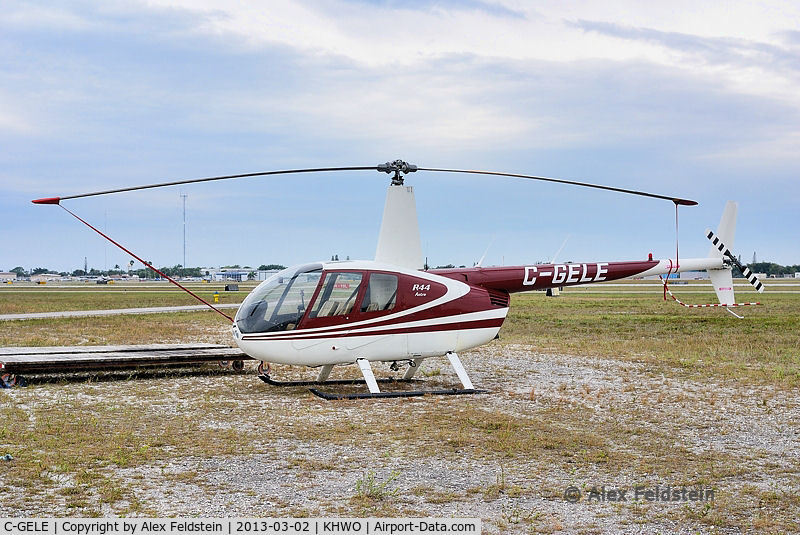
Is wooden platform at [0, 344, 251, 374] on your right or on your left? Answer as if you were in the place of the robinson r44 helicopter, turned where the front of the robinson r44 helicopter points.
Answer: on your right

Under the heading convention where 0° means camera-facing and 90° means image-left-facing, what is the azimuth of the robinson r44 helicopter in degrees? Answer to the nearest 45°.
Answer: approximately 45°

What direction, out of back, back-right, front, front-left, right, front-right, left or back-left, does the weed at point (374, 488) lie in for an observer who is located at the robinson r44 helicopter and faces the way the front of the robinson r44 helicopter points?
front-left

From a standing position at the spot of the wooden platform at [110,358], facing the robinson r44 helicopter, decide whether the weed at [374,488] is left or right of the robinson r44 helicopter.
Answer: right
